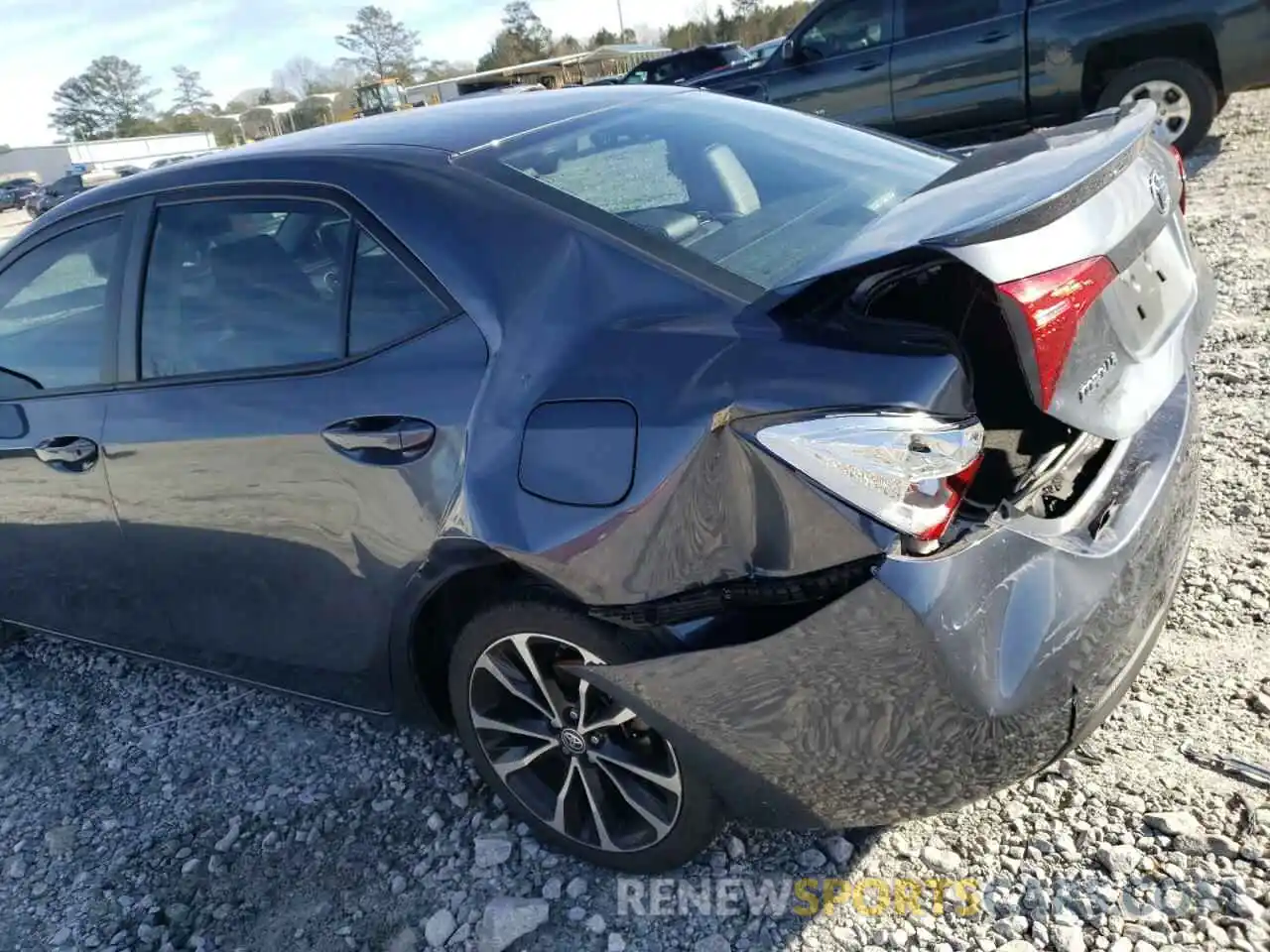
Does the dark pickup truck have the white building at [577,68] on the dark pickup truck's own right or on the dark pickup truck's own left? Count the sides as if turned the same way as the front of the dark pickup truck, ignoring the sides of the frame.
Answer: on the dark pickup truck's own right

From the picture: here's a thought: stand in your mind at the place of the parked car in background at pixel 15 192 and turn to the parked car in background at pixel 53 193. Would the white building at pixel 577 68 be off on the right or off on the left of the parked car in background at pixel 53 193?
left

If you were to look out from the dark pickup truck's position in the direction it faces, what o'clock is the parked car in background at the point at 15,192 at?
The parked car in background is roughly at 1 o'clock from the dark pickup truck.

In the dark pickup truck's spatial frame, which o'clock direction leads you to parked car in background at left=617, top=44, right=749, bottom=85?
The parked car in background is roughly at 2 o'clock from the dark pickup truck.

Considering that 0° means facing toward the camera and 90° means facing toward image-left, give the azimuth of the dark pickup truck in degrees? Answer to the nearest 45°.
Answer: approximately 90°

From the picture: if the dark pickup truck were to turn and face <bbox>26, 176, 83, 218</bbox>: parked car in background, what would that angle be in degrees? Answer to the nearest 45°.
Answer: approximately 45° to its right
